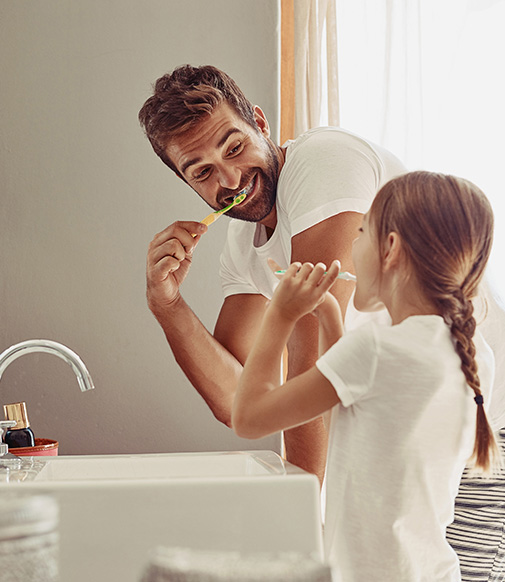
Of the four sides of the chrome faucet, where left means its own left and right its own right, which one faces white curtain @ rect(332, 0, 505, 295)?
front

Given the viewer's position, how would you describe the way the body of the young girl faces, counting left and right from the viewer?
facing away from the viewer and to the left of the viewer

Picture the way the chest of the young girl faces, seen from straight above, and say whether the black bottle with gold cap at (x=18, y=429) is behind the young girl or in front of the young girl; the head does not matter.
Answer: in front

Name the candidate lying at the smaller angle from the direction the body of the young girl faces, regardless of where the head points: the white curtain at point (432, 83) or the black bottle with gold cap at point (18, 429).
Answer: the black bottle with gold cap

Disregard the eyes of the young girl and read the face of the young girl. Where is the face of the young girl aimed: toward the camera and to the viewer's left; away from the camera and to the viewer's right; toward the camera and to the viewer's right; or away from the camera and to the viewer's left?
away from the camera and to the viewer's left

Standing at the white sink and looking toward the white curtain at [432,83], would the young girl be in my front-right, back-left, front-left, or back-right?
front-right

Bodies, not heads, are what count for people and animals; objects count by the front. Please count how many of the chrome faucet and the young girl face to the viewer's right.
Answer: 1

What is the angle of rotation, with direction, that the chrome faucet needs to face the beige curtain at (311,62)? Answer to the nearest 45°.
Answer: approximately 45° to its left

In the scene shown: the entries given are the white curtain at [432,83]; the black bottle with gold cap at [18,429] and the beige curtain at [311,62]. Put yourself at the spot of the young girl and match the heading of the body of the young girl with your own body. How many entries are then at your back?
0

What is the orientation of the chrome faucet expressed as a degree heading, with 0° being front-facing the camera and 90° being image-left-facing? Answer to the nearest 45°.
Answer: approximately 270°
